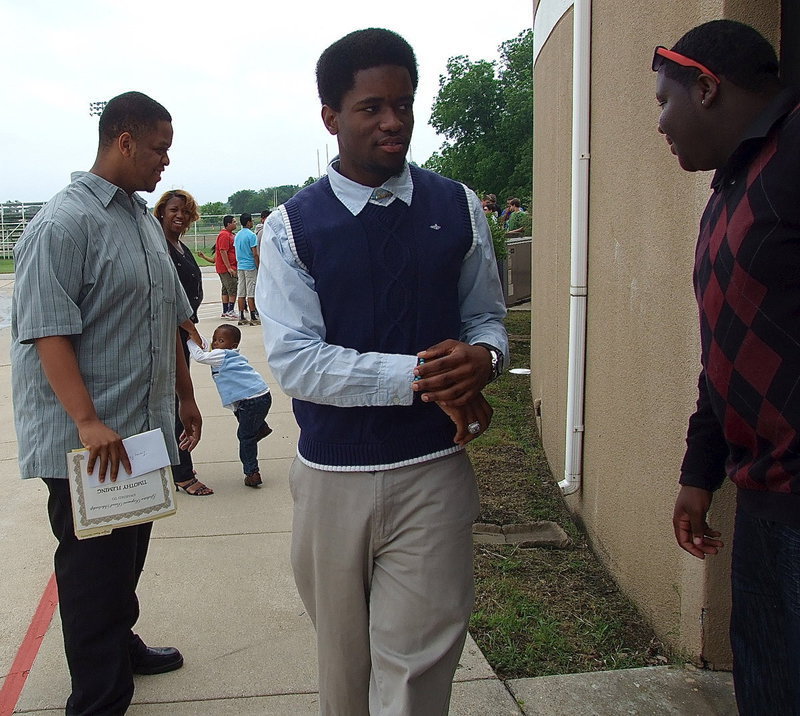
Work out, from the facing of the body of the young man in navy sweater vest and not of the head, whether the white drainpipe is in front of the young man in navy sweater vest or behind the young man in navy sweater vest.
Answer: behind

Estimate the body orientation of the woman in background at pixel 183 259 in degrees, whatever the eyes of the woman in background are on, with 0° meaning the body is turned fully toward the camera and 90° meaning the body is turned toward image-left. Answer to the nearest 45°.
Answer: approximately 315°

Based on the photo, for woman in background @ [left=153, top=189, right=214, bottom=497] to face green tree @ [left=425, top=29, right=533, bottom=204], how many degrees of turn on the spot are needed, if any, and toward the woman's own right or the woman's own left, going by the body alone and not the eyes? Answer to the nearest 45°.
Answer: approximately 90° to the woman's own left

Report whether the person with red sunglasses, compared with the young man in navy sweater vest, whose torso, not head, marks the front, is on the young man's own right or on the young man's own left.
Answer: on the young man's own left

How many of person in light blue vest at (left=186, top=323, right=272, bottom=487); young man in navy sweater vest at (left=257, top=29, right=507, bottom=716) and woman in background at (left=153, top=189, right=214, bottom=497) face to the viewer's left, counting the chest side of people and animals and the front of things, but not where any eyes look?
1

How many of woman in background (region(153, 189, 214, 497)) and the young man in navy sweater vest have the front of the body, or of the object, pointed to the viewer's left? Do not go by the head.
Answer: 0

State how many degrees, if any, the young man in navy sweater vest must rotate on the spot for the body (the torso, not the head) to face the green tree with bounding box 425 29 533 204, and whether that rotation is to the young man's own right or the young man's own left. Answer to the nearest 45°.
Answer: approximately 180°

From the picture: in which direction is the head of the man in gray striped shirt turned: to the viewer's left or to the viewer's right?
to the viewer's right

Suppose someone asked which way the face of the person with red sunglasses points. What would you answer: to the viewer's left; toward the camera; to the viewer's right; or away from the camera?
to the viewer's left

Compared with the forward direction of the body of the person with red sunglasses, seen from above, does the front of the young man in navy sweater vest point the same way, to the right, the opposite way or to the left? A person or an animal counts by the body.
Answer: to the left

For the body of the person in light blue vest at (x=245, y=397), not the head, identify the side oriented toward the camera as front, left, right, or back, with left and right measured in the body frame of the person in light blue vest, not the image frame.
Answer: left

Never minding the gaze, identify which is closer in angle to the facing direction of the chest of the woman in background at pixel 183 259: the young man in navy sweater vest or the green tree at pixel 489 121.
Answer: the young man in navy sweater vest
